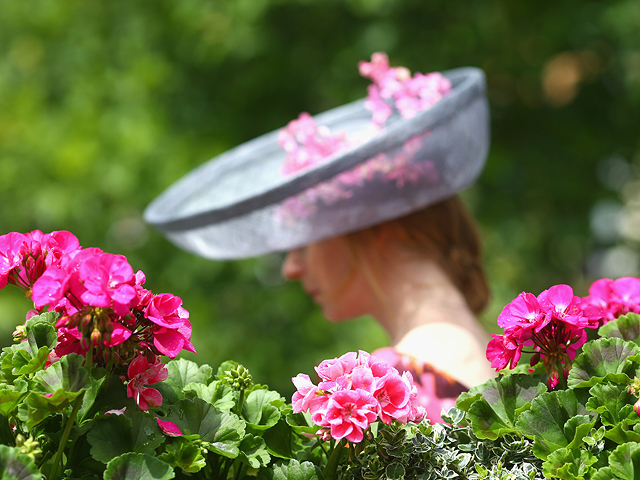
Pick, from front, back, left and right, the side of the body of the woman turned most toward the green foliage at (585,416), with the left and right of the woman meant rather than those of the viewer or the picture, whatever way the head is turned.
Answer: left

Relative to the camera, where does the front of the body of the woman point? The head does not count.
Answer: to the viewer's left

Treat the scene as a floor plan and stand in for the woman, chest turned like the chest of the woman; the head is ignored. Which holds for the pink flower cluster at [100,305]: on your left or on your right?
on your left

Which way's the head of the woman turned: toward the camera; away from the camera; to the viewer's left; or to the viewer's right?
to the viewer's left
